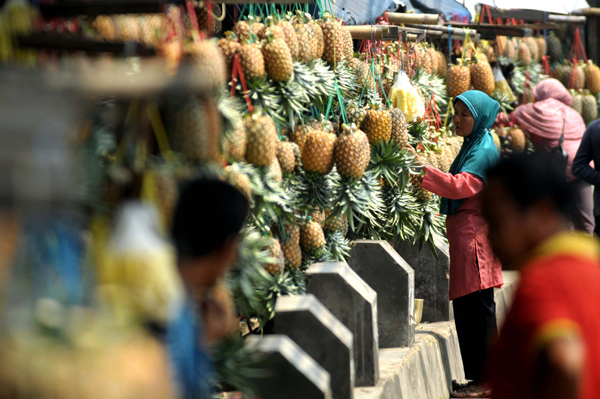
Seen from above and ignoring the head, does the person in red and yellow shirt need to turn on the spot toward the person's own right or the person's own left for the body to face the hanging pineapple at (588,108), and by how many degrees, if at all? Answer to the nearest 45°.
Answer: approximately 90° to the person's own right

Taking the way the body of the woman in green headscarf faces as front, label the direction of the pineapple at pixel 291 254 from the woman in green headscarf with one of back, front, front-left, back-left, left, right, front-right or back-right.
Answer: front-left

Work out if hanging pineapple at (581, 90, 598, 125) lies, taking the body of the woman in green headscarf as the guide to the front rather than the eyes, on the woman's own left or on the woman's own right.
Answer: on the woman's own right

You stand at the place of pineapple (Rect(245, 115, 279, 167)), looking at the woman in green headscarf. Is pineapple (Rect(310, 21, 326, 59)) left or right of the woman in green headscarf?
left

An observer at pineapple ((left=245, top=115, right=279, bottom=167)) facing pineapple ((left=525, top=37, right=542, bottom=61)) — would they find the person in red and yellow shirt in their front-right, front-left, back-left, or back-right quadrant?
back-right

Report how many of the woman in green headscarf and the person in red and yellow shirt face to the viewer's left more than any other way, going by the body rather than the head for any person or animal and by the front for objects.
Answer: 2

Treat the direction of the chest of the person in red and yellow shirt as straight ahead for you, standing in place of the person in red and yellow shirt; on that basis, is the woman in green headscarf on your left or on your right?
on your right

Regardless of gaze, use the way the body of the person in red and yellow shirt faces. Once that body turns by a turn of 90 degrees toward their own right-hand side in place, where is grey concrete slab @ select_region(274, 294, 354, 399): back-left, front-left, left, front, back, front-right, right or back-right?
front-left

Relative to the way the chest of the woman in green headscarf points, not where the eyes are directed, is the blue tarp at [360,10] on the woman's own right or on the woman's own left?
on the woman's own right

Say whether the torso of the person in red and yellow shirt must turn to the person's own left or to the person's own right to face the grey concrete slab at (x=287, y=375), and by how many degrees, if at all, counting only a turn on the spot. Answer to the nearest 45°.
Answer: approximately 45° to the person's own right

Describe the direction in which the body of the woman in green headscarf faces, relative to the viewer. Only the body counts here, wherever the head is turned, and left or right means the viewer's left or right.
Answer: facing to the left of the viewer

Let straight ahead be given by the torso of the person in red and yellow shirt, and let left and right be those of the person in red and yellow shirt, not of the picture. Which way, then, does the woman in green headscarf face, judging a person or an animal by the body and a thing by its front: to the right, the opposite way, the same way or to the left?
the same way

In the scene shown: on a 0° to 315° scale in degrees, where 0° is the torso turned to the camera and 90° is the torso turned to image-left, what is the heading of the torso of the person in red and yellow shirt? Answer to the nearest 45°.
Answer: approximately 90°

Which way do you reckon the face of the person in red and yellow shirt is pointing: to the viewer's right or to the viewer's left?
to the viewer's left

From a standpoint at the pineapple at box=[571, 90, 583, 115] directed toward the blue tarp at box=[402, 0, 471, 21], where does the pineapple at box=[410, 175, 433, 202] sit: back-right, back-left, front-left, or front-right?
front-left

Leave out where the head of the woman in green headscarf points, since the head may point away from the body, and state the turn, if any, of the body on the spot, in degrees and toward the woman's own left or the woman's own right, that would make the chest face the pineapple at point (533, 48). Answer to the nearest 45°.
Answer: approximately 90° to the woman's own right
